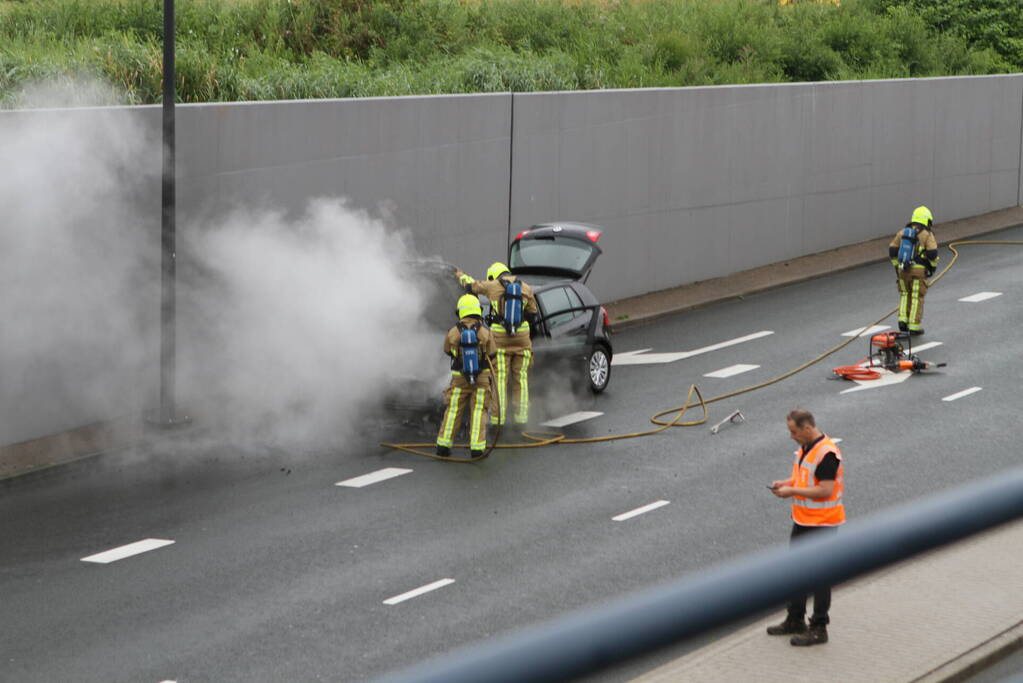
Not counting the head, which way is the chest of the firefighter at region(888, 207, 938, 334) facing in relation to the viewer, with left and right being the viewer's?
facing away from the viewer and to the right of the viewer

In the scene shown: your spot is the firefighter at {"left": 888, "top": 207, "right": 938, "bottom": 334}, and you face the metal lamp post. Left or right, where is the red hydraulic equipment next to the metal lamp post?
left

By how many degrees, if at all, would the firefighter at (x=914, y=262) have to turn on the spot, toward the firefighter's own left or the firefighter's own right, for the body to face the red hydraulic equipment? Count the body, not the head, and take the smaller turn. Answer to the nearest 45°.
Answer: approximately 135° to the firefighter's own right

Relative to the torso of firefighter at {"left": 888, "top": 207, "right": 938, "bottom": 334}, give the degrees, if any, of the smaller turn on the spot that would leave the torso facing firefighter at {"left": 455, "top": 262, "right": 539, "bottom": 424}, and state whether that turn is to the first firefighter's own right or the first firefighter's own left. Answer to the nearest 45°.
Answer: approximately 180°

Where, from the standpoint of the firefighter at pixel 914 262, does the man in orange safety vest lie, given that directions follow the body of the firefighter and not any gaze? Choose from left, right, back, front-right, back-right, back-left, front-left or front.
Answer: back-right

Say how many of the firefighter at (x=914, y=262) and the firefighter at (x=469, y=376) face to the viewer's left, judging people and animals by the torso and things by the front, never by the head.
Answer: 0

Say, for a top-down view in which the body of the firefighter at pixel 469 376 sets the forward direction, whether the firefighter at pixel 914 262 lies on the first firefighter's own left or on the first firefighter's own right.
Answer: on the first firefighter's own right

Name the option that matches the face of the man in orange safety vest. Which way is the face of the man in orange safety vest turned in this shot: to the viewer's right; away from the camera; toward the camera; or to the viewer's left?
to the viewer's left

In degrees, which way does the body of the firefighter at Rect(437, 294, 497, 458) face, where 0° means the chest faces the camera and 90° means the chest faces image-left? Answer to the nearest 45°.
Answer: approximately 180°
